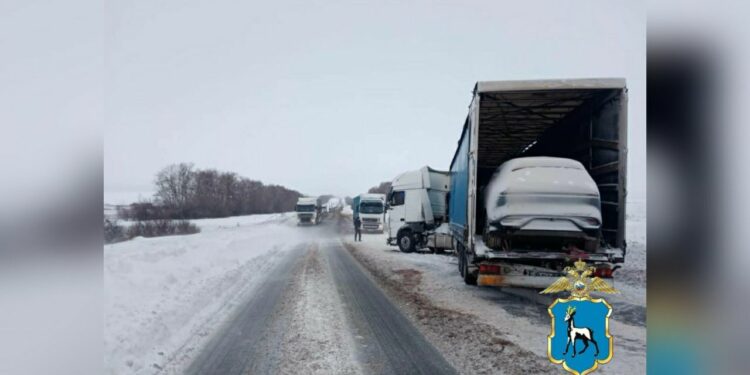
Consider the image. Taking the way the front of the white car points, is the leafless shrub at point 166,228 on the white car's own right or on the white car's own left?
on the white car's own left

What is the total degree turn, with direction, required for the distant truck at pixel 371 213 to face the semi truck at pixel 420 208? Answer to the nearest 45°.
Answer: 0° — it already faces it

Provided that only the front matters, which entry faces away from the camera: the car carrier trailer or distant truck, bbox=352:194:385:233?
the car carrier trailer

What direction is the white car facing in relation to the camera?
away from the camera

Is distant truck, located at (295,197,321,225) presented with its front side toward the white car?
yes

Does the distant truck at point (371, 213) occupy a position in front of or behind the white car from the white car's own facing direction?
in front

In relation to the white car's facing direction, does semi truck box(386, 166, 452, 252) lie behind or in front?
in front

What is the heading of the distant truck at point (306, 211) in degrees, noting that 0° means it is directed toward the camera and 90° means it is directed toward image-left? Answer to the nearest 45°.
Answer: approximately 0°

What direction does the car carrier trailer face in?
away from the camera
